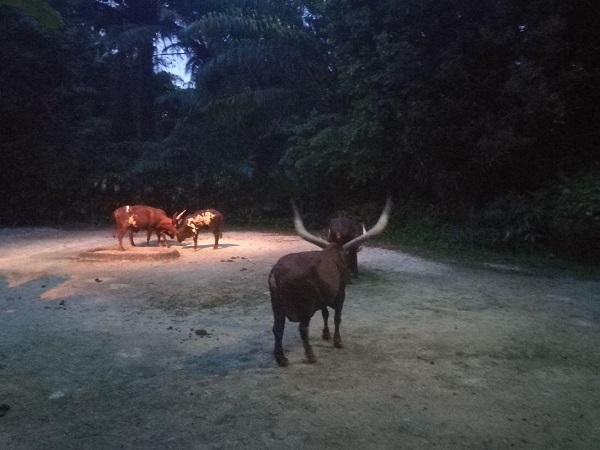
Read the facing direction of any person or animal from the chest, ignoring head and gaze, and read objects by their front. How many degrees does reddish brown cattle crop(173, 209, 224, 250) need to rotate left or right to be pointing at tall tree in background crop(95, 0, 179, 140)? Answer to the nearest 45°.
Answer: approximately 90° to its right

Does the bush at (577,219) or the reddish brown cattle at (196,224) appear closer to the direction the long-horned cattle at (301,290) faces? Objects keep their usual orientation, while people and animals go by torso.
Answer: the bush

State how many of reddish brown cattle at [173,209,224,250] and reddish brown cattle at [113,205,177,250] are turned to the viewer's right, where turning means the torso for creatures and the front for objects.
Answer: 1

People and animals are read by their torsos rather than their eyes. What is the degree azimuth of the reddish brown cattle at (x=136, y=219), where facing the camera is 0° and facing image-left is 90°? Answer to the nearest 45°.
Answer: approximately 270°

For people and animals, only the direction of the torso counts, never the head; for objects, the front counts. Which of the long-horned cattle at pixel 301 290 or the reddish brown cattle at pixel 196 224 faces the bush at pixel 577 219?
the long-horned cattle

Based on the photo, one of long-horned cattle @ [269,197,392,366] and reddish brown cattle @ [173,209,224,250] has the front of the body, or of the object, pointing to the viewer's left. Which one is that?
the reddish brown cattle

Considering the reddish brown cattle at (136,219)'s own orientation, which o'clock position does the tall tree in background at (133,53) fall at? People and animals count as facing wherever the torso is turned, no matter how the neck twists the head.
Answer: The tall tree in background is roughly at 9 o'clock from the reddish brown cattle.

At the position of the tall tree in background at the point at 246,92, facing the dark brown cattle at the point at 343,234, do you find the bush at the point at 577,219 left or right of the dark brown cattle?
left

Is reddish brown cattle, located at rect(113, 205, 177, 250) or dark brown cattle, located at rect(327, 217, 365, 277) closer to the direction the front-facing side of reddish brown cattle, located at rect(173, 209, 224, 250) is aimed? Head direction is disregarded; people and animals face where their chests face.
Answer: the reddish brown cattle

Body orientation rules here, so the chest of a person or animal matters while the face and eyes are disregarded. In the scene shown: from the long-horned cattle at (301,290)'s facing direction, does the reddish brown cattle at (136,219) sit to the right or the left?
on its left

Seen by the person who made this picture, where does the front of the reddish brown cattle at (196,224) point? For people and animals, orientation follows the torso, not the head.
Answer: facing to the left of the viewer
